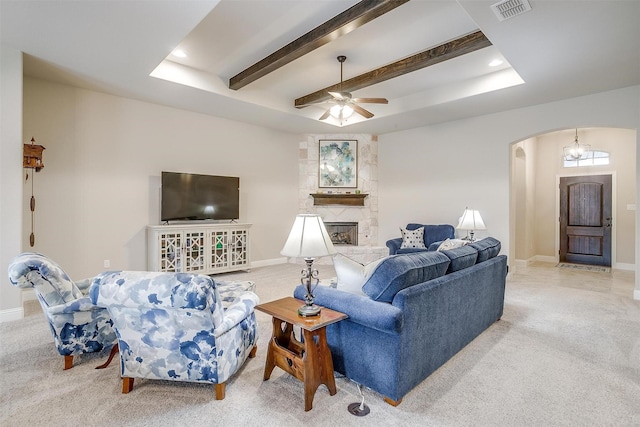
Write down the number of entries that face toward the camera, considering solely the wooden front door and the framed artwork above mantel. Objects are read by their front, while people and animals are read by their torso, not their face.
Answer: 2

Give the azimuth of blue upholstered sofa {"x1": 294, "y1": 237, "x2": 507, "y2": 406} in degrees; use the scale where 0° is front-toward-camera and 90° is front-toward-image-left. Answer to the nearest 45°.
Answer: approximately 135°

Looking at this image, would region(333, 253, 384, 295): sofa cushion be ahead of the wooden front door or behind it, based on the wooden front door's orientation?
ahead

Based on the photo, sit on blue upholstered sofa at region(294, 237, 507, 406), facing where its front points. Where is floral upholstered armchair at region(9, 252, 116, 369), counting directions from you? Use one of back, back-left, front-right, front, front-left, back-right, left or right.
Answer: front-left

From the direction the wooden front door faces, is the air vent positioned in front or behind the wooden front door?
in front

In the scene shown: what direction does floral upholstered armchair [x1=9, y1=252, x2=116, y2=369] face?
to the viewer's right

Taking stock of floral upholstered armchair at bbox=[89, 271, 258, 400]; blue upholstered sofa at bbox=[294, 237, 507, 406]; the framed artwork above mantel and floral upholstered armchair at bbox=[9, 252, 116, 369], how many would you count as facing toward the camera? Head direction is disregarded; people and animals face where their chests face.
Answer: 1

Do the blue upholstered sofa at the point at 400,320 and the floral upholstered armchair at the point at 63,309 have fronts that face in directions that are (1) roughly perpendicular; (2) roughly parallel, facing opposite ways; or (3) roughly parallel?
roughly perpendicular

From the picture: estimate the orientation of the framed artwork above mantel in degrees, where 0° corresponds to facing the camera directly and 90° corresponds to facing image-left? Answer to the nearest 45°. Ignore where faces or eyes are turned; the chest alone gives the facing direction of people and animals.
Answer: approximately 0°

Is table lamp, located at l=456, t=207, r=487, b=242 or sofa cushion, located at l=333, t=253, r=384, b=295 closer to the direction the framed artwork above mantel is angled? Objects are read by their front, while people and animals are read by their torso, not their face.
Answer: the sofa cushion

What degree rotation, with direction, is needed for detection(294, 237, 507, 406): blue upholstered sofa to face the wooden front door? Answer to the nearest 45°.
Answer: approximately 90° to its right

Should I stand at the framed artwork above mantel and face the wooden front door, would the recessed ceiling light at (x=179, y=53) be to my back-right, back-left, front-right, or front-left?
back-right
